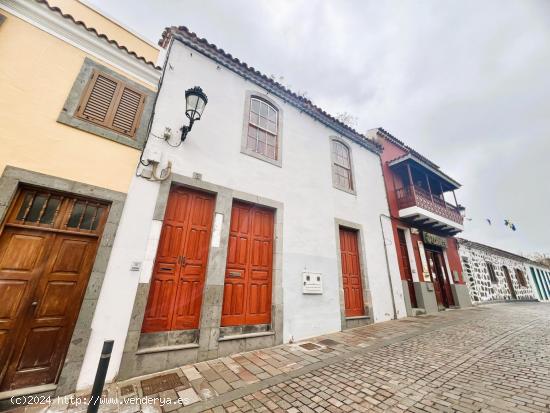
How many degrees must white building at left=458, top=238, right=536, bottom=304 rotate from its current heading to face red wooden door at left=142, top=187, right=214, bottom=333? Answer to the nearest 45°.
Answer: approximately 45° to its right

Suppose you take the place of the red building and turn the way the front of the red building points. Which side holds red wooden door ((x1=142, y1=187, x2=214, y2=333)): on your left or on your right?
on your right

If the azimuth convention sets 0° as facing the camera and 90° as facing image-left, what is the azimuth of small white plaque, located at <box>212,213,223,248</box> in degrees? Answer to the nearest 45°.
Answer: approximately 315°

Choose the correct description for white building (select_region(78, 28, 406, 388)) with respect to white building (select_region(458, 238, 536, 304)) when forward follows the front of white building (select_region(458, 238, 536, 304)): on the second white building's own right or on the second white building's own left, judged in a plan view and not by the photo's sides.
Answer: on the second white building's own right

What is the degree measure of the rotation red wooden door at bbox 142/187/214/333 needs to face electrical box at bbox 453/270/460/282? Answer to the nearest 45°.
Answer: approximately 45° to its left

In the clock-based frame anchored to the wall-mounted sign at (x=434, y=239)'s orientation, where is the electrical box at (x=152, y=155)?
The electrical box is roughly at 2 o'clock from the wall-mounted sign.

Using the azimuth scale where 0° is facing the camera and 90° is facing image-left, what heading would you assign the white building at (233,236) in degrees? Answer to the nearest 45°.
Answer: approximately 315°

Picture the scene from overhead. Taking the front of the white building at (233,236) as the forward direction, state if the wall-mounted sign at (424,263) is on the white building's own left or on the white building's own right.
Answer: on the white building's own left

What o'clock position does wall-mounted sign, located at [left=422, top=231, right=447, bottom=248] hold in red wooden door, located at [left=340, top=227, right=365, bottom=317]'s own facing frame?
The wall-mounted sign is roughly at 9 o'clock from the red wooden door.

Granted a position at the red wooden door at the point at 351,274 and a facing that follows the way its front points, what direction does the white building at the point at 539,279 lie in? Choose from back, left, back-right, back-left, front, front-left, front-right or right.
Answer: left

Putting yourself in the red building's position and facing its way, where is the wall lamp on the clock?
The wall lamp is roughly at 2 o'clock from the red building.

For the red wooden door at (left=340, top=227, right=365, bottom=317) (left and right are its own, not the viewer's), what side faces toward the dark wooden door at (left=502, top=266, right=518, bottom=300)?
left
